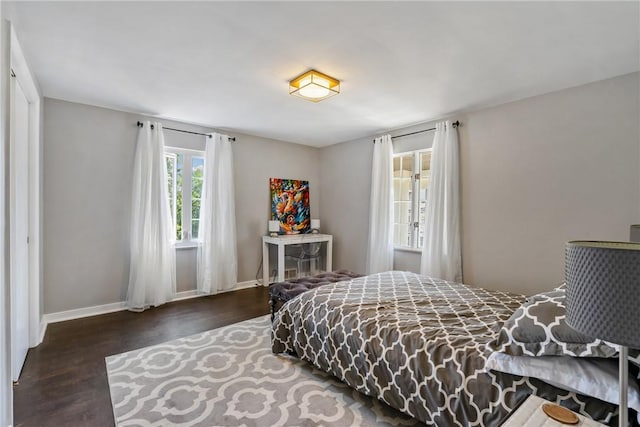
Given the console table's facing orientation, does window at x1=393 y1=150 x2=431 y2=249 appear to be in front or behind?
in front

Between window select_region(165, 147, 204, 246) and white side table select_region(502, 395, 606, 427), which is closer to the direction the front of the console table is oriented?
the white side table

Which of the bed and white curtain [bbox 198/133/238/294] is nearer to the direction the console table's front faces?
the bed

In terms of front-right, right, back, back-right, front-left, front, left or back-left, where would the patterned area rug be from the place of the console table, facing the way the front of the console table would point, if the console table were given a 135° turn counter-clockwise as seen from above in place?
back

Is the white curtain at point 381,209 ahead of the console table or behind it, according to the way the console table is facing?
ahead

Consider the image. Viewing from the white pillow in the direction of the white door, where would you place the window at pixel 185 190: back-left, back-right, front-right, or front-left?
front-right

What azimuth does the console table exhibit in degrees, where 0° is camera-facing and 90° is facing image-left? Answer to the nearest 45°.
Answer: approximately 315°

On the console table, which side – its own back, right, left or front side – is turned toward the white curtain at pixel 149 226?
right

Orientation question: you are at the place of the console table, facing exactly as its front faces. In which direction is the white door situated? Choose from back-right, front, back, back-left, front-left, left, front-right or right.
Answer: right

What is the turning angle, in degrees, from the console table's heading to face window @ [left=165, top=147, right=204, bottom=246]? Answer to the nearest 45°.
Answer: approximately 135° to its right

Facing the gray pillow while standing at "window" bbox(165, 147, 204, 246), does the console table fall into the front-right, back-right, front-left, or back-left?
front-left

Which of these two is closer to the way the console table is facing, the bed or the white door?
the bed
